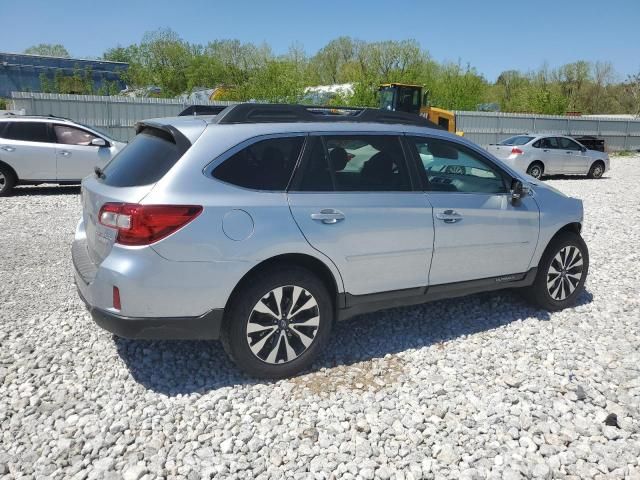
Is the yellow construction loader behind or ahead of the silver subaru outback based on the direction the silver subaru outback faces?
ahead

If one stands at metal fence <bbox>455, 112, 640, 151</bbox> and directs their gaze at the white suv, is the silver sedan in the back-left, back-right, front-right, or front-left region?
front-left

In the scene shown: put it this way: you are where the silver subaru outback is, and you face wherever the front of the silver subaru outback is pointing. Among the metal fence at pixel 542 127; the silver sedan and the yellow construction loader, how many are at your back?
0

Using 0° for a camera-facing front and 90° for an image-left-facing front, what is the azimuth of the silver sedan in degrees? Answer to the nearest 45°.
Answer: approximately 225°

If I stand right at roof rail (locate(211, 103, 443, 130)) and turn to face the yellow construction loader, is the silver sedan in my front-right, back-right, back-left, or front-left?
front-right

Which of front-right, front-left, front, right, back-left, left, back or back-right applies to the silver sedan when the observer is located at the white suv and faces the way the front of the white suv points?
front

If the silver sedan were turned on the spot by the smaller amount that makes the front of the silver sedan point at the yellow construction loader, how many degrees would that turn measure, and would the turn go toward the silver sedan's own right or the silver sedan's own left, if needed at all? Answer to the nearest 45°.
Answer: approximately 90° to the silver sedan's own left

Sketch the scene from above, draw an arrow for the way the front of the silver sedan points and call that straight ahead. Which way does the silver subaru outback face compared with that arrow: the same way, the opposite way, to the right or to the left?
the same way

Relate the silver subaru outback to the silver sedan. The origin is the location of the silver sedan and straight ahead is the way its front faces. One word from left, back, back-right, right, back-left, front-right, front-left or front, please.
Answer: back-right

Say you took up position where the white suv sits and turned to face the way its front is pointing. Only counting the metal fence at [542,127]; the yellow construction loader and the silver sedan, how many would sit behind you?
0

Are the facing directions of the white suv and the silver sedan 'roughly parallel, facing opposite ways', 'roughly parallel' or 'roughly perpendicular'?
roughly parallel

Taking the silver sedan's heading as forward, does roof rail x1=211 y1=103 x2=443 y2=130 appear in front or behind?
behind

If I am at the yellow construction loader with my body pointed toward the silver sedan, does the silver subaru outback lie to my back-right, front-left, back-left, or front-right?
front-right

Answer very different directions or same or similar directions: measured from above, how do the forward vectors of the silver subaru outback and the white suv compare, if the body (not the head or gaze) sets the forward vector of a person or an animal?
same or similar directions

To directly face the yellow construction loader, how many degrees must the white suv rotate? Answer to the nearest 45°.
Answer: approximately 45° to its left

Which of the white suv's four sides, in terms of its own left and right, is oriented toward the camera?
right
